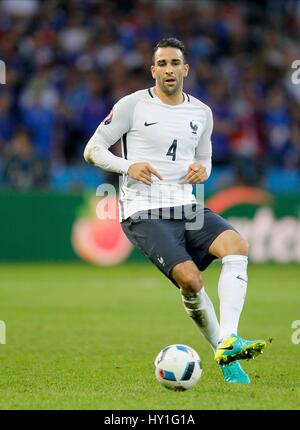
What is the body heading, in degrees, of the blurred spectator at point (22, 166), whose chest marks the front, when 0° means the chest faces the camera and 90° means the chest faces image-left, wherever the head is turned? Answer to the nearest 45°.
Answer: approximately 0°

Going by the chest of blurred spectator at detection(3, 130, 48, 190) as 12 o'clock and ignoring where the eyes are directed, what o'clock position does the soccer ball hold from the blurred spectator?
The soccer ball is roughly at 12 o'clock from the blurred spectator.
